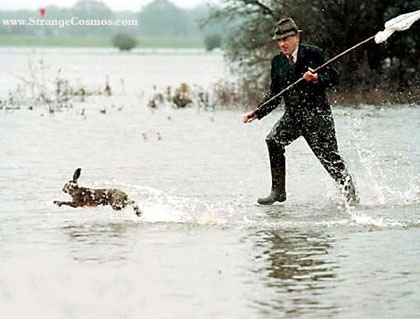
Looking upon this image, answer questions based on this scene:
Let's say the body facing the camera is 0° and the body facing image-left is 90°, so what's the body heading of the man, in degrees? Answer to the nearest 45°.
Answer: approximately 45°

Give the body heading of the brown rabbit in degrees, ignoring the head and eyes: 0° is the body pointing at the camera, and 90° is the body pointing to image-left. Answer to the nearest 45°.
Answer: approximately 90°
